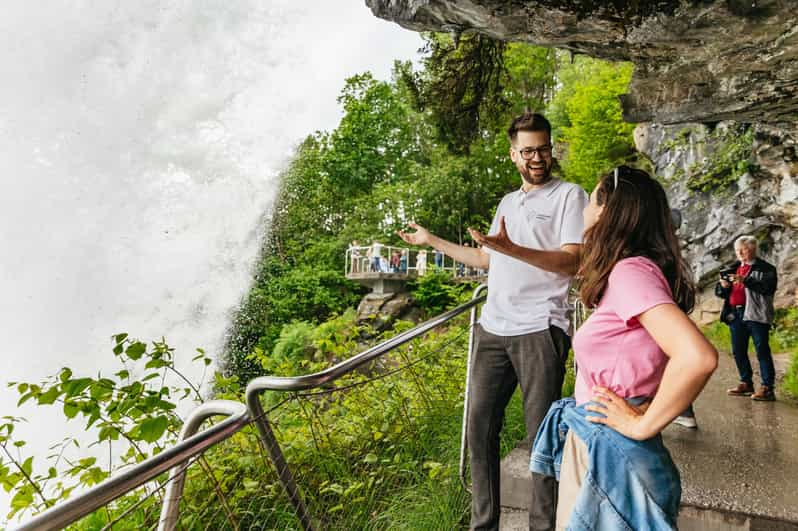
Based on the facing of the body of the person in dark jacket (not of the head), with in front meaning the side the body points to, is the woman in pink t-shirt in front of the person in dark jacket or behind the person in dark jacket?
in front

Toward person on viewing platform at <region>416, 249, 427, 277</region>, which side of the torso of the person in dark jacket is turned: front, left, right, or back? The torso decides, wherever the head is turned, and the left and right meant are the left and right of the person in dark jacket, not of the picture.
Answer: right

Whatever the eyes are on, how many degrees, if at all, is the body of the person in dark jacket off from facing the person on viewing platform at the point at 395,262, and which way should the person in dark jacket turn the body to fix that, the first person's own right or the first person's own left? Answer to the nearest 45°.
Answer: approximately 90° to the first person's own right

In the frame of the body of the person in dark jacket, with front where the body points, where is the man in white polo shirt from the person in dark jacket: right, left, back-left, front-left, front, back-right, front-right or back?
front-left

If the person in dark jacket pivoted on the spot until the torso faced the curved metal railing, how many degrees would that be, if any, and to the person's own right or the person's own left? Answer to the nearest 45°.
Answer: approximately 45° to the person's own left

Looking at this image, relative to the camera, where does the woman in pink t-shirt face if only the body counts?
to the viewer's left

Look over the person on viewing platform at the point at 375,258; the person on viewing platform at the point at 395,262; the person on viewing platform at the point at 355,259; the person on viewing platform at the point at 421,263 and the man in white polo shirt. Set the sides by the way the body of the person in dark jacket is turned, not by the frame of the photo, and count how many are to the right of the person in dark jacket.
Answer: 4

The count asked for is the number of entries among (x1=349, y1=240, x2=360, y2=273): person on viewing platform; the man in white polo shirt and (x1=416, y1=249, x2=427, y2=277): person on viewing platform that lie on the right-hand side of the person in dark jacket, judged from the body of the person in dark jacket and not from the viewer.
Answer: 2

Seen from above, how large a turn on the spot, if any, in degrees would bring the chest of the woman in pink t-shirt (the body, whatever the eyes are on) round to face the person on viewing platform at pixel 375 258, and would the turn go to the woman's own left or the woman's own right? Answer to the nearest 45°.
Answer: approximately 45° to the woman's own right

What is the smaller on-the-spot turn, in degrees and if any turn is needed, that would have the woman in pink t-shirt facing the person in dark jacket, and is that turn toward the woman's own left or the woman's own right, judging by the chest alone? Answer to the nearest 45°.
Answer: approximately 90° to the woman's own right

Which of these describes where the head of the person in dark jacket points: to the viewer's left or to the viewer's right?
to the viewer's left

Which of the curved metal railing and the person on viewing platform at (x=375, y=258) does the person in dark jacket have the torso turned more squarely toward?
the curved metal railing

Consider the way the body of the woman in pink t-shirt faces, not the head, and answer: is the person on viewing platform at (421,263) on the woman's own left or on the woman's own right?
on the woman's own right

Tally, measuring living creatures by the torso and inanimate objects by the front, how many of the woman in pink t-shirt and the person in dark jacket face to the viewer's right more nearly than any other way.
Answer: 0

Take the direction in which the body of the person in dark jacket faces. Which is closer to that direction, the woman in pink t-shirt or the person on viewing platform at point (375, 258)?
the woman in pink t-shirt
